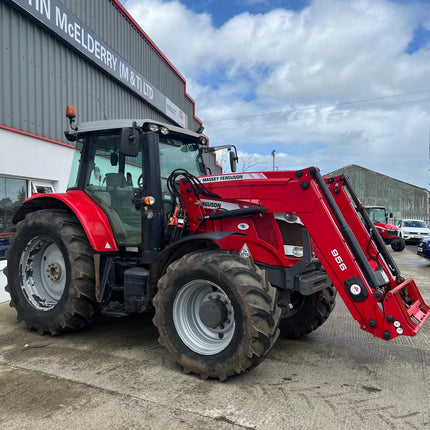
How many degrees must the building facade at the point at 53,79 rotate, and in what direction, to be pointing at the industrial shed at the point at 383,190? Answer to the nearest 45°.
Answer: approximately 90° to its left

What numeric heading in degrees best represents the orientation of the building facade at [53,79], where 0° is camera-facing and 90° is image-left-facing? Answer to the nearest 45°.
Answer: approximately 315°

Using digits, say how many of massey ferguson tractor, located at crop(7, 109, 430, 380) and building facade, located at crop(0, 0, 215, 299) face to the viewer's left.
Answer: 0

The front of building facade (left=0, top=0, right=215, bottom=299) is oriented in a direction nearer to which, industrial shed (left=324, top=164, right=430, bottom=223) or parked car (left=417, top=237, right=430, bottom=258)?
the parked car

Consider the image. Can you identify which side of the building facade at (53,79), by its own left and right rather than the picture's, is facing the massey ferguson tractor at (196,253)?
front

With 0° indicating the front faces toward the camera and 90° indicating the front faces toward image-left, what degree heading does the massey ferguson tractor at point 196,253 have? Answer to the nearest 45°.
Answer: approximately 315°

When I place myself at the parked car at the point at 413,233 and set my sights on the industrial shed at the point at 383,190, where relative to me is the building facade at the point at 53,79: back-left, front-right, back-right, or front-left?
back-left

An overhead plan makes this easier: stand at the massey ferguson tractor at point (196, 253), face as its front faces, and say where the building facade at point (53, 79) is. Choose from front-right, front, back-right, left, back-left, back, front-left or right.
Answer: back
